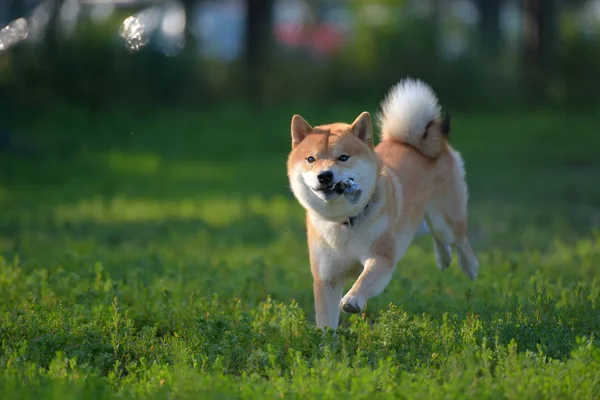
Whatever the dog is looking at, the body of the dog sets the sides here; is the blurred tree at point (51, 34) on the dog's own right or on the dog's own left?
on the dog's own right

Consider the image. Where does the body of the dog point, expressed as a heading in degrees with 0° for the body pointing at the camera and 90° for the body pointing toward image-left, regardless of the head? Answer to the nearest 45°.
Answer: approximately 45°

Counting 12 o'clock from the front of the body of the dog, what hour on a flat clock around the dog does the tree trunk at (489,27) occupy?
The tree trunk is roughly at 5 o'clock from the dog.

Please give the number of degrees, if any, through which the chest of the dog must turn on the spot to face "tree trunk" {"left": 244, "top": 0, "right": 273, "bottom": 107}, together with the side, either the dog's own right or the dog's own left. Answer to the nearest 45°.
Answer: approximately 135° to the dog's own right
